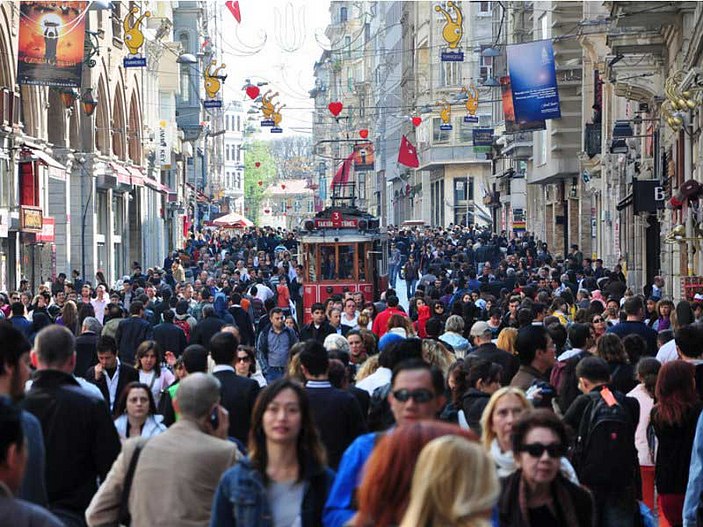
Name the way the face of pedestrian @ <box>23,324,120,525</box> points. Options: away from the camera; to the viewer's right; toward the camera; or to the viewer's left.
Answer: away from the camera

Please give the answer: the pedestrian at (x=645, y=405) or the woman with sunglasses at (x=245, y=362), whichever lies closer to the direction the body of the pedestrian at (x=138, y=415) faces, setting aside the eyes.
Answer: the pedestrian

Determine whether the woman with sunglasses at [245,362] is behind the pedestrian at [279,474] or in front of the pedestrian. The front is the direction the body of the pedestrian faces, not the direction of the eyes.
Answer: behind

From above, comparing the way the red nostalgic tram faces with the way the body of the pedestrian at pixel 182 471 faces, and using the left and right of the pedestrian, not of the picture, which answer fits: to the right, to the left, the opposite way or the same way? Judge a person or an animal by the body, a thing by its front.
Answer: the opposite way

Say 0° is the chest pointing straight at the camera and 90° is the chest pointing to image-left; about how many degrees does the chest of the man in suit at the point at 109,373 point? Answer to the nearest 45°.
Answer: approximately 0°

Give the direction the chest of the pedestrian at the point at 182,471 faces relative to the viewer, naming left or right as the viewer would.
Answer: facing away from the viewer

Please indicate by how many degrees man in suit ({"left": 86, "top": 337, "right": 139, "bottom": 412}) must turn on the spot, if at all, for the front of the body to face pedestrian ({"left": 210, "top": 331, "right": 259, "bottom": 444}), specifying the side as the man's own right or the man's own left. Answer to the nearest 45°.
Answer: approximately 45° to the man's own left
